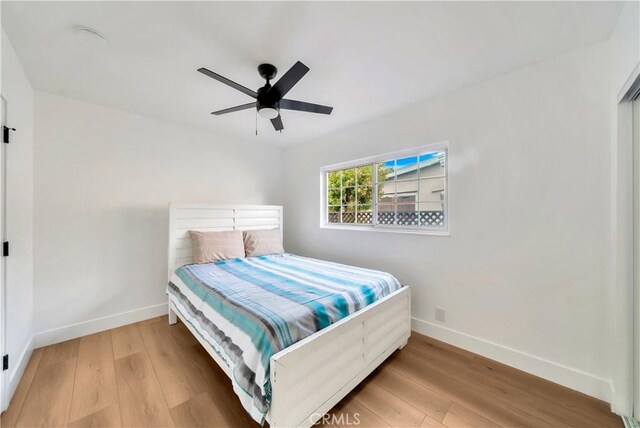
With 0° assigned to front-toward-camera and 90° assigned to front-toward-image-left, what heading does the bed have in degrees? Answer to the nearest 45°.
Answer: approximately 315°
